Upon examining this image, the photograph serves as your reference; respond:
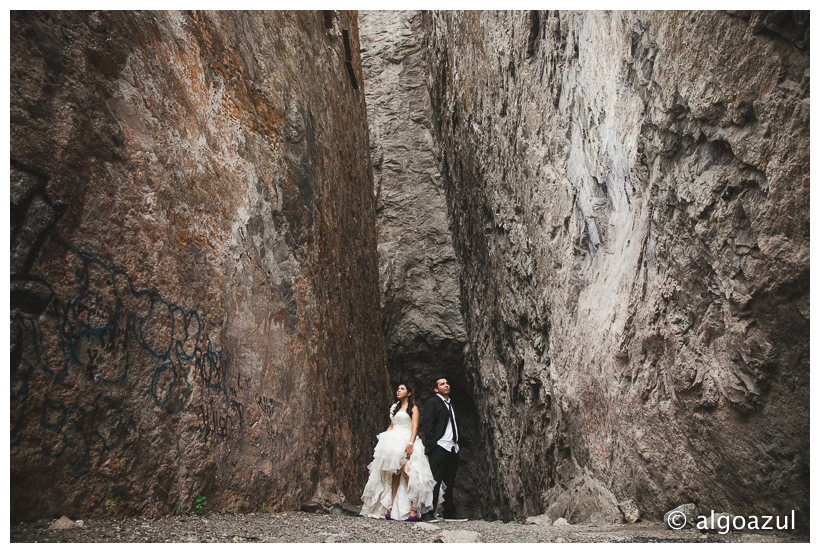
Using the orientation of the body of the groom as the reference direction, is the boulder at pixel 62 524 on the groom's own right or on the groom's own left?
on the groom's own right

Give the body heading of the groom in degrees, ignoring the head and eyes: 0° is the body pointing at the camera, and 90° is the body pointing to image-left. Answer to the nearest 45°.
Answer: approximately 315°

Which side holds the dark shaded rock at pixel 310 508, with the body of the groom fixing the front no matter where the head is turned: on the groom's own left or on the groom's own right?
on the groom's own right
